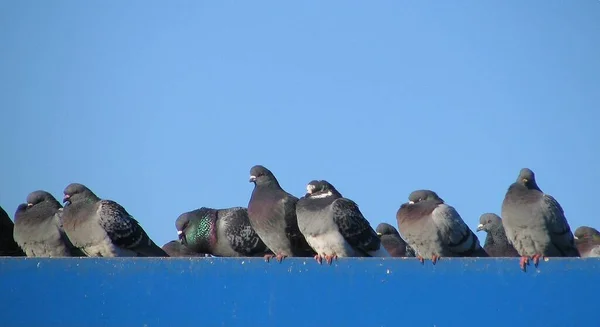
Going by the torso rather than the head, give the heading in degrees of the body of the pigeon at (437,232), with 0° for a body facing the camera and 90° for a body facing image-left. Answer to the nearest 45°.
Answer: approximately 45°

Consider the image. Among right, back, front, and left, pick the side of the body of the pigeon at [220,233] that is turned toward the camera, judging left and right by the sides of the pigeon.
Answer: left

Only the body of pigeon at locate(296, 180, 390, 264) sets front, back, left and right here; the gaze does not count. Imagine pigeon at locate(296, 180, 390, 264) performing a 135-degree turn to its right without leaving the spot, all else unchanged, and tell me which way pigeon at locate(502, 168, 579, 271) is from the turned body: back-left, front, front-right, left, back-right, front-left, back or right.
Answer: right

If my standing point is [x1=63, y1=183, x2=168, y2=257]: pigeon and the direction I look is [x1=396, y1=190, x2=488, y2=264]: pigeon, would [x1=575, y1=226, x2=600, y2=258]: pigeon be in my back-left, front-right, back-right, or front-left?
front-left

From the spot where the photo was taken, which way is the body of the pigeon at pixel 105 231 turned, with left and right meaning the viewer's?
facing the viewer and to the left of the viewer

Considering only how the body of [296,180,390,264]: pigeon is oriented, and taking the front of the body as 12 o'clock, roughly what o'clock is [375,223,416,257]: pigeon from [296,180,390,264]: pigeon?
[375,223,416,257]: pigeon is roughly at 5 o'clock from [296,180,390,264]: pigeon.

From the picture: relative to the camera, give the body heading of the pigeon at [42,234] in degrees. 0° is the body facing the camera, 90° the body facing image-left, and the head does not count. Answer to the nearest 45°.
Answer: approximately 45°
